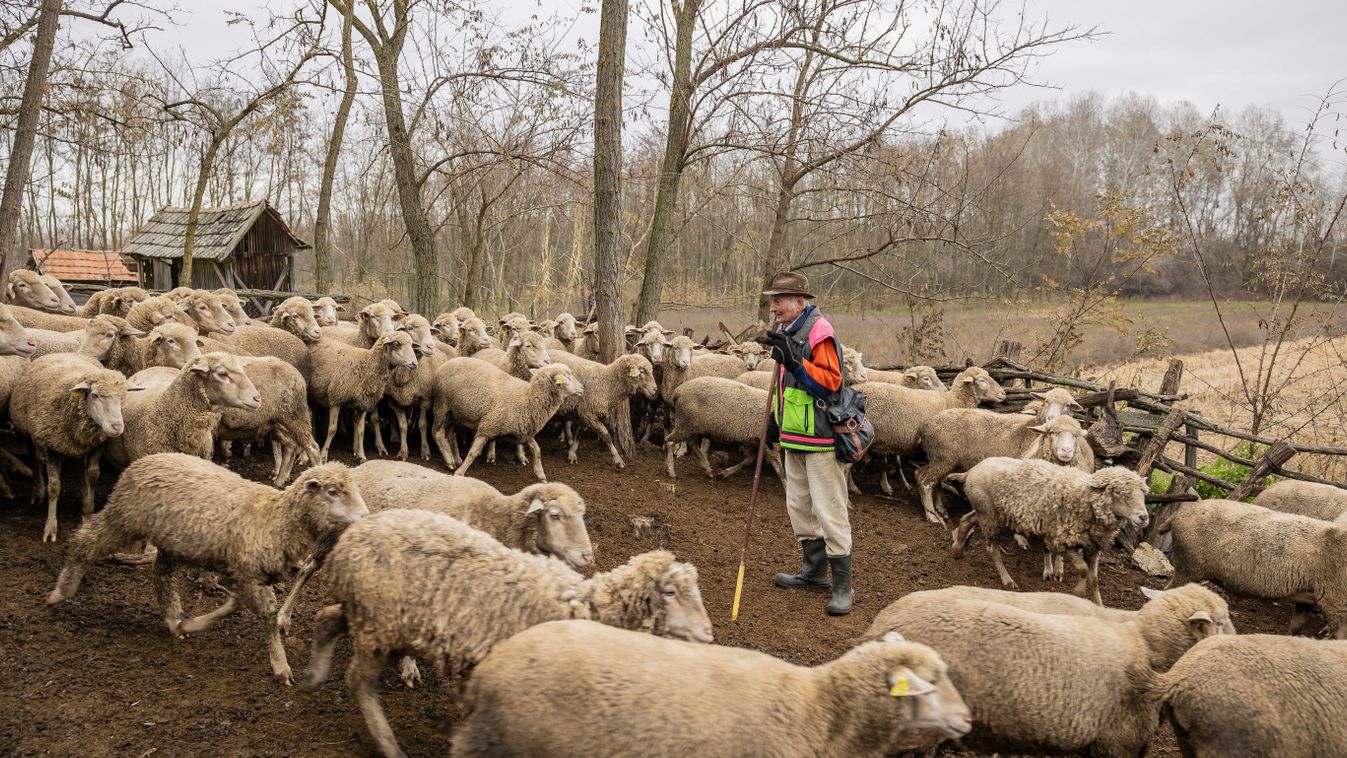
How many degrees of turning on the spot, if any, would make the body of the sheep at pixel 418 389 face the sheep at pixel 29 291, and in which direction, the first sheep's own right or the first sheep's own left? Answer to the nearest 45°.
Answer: approximately 180°

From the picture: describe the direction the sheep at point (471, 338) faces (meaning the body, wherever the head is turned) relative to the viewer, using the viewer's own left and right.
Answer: facing the viewer and to the right of the viewer

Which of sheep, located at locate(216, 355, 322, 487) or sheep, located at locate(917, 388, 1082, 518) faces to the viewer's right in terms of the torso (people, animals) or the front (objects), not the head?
sheep, located at locate(917, 388, 1082, 518)

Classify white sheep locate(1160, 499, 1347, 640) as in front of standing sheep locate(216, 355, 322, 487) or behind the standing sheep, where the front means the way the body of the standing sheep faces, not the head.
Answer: behind

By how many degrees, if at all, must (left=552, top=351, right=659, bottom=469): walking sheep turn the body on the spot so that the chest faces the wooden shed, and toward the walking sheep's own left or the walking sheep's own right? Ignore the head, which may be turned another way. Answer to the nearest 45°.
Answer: approximately 135° to the walking sheep's own left

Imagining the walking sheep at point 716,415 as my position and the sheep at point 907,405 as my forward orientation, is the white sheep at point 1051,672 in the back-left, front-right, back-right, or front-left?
front-right

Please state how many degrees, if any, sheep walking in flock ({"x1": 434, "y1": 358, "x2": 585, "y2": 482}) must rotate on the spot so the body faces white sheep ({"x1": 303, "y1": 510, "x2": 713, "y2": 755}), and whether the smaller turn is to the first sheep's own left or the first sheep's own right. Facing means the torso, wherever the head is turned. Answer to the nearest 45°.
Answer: approximately 90° to the first sheep's own right

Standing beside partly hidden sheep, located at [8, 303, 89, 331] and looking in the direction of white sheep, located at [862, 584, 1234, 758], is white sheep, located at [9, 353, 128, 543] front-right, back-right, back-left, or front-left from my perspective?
front-right

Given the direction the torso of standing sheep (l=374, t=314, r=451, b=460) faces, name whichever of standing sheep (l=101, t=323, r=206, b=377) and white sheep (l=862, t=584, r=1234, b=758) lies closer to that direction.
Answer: the white sheep

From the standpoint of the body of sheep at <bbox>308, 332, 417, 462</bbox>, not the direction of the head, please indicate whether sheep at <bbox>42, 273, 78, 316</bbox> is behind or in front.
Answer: behind

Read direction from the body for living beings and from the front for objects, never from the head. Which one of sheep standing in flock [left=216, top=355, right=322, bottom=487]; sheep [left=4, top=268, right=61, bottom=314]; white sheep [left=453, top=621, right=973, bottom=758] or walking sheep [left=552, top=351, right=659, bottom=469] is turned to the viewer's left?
sheep standing in flock [left=216, top=355, right=322, bottom=487]

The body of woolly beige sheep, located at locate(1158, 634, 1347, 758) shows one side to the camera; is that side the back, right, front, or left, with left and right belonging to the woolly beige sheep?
right

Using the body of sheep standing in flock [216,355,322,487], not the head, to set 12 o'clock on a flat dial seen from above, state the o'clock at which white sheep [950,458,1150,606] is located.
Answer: The white sheep is roughly at 7 o'clock from the sheep standing in flock.

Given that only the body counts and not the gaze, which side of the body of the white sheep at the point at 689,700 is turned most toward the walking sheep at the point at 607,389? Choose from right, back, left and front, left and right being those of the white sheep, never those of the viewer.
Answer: left

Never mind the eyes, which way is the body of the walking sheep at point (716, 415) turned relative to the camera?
to the viewer's right

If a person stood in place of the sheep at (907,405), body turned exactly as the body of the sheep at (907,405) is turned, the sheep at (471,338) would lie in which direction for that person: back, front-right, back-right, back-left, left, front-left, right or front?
back

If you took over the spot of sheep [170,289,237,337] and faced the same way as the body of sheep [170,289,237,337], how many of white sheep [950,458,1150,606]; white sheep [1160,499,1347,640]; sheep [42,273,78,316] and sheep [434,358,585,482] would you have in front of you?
3
